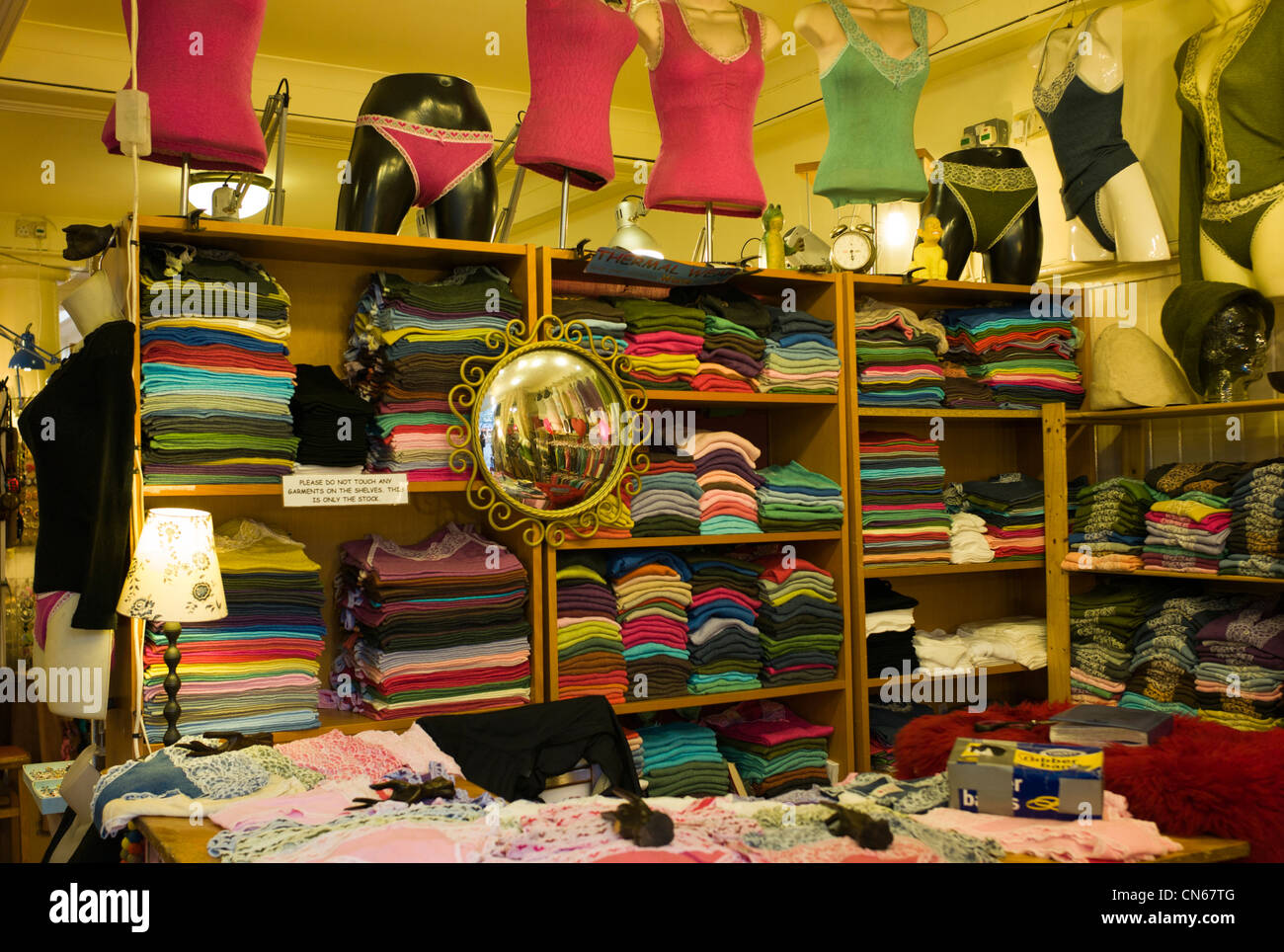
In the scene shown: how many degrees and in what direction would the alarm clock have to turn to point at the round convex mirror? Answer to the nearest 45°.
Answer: approximately 45° to its right

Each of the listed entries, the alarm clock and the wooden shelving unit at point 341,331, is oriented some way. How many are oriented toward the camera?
2

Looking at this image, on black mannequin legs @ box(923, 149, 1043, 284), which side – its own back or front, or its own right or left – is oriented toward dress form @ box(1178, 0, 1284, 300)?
left

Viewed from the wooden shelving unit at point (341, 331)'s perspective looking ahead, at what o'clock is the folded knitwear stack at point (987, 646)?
The folded knitwear stack is roughly at 9 o'clock from the wooden shelving unit.

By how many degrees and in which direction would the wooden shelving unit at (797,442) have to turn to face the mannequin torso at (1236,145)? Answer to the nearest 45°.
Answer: approximately 90° to its left

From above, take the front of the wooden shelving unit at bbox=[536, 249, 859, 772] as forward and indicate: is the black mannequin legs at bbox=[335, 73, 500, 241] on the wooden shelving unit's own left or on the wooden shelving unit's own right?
on the wooden shelving unit's own right

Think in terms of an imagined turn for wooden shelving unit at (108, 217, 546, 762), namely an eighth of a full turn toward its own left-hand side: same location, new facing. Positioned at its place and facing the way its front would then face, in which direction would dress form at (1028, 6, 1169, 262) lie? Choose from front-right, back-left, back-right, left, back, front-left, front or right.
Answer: front-left

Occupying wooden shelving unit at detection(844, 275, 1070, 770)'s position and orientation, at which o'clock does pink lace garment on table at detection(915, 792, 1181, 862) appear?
The pink lace garment on table is roughly at 12 o'clock from the wooden shelving unit.
